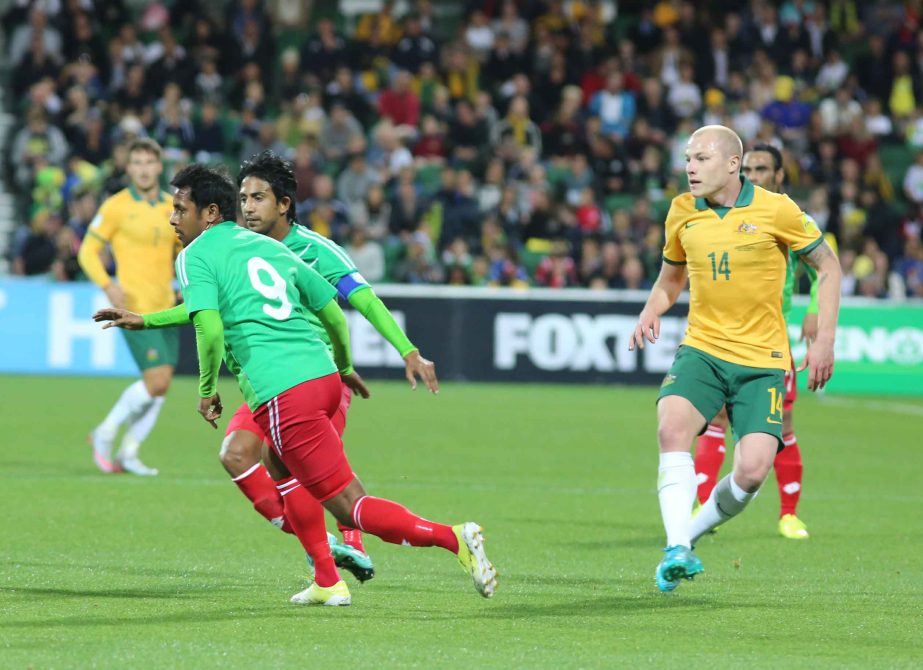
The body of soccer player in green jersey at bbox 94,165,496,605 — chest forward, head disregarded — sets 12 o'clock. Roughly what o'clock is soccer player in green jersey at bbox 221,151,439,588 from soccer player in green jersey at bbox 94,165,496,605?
soccer player in green jersey at bbox 221,151,439,588 is roughly at 2 o'clock from soccer player in green jersey at bbox 94,165,496,605.

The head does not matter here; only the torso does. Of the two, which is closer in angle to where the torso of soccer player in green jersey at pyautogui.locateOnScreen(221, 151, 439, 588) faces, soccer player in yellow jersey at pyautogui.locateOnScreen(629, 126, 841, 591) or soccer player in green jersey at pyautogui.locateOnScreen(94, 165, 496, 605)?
the soccer player in green jersey

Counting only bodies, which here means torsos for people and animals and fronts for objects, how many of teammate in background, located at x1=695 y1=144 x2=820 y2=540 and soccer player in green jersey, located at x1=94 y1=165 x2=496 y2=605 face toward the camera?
1

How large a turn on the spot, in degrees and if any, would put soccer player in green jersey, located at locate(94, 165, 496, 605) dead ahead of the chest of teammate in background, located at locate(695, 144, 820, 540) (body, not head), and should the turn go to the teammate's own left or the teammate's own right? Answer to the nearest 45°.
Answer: approximately 45° to the teammate's own right

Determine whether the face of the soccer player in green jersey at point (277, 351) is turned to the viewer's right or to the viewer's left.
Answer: to the viewer's left

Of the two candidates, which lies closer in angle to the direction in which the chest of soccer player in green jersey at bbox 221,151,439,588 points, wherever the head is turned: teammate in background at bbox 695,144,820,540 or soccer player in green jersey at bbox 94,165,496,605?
the soccer player in green jersey

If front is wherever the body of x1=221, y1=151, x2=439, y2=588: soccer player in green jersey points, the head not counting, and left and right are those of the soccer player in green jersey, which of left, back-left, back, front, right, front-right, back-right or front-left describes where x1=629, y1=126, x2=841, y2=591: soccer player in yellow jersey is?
back-left

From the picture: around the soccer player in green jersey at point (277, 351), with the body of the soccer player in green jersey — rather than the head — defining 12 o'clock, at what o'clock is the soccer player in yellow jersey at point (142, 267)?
The soccer player in yellow jersey is roughly at 1 o'clock from the soccer player in green jersey.

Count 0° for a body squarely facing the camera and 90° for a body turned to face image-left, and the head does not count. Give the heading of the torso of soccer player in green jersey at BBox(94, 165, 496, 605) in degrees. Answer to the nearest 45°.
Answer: approximately 135°

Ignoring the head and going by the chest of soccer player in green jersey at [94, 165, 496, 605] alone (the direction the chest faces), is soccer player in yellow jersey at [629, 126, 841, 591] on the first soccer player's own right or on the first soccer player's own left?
on the first soccer player's own right

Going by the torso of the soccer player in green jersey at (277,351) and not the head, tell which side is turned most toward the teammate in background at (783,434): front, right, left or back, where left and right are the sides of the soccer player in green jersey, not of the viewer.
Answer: right

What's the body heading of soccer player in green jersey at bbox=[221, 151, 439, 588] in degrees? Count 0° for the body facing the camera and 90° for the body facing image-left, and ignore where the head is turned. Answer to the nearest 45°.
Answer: approximately 45°
